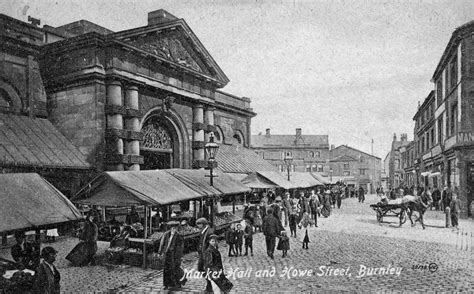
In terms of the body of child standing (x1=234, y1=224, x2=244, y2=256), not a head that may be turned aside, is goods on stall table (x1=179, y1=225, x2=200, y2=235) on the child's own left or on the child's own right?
on the child's own right

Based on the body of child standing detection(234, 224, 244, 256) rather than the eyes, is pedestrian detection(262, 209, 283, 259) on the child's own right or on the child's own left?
on the child's own left

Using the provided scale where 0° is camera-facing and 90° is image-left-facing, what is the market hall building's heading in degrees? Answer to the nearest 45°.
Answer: approximately 315°

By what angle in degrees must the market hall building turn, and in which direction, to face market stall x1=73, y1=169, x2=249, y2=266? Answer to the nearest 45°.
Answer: approximately 45° to its right

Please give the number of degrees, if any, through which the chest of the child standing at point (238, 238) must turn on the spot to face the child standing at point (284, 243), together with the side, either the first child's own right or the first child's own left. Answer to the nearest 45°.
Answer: approximately 90° to the first child's own left

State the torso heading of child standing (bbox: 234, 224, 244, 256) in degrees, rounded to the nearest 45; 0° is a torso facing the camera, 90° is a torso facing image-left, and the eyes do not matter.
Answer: approximately 0°

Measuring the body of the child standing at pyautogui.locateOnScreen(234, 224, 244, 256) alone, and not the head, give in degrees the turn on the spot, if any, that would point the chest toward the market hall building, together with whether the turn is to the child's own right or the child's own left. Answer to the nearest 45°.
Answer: approximately 135° to the child's own right
